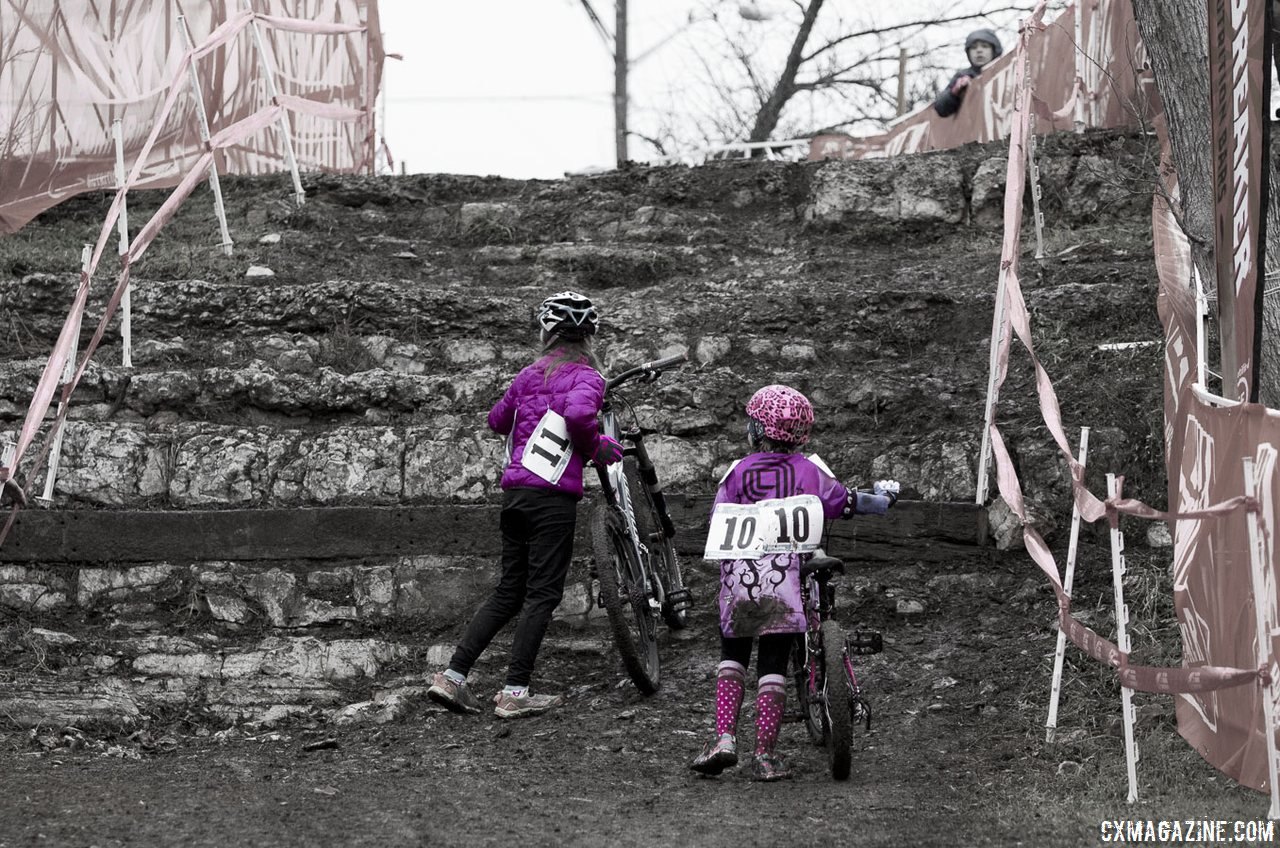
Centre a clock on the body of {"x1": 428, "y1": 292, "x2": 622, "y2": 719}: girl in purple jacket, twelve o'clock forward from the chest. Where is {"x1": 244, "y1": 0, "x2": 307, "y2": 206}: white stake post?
The white stake post is roughly at 10 o'clock from the girl in purple jacket.

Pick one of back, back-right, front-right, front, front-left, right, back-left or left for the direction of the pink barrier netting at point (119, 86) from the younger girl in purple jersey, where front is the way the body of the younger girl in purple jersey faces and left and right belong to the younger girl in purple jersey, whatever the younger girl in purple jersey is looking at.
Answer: front-left

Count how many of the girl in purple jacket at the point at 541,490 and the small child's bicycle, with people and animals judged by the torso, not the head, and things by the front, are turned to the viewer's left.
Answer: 0

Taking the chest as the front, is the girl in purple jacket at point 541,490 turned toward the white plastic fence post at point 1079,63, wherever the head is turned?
yes

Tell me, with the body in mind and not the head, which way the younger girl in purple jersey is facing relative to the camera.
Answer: away from the camera

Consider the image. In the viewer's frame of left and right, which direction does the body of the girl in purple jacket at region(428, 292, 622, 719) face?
facing away from the viewer and to the right of the viewer

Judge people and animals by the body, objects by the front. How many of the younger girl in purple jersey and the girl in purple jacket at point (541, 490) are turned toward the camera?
0

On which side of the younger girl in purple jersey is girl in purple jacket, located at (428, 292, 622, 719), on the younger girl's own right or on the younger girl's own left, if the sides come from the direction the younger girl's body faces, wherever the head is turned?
on the younger girl's own left

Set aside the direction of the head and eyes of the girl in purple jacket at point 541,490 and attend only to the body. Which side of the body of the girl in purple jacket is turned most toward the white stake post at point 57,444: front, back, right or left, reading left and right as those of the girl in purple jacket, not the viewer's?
left

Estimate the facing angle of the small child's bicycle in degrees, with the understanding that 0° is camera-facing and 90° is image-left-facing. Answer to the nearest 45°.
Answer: approximately 180°

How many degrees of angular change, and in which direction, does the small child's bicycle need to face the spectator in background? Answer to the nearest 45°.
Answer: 0° — it already faces them
